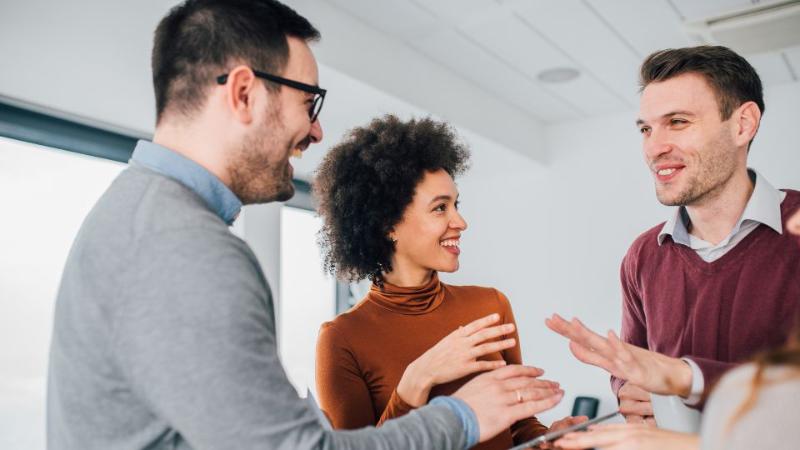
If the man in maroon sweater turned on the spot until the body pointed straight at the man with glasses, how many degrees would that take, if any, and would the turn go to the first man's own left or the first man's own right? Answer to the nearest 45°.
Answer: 0° — they already face them

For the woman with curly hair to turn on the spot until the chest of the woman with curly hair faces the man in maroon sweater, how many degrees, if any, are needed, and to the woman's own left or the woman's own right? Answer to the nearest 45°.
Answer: approximately 45° to the woman's own left

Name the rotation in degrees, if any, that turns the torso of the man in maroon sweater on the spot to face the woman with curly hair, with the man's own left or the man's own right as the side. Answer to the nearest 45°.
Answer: approximately 45° to the man's own right

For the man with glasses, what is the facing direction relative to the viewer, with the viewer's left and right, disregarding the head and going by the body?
facing away from the viewer and to the right of the viewer

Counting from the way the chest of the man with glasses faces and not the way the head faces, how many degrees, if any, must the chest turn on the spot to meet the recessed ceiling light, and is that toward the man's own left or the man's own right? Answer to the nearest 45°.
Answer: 0° — they already face it

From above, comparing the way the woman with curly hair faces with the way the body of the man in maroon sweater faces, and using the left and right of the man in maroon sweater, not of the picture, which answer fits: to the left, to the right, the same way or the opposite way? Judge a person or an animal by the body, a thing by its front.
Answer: to the left

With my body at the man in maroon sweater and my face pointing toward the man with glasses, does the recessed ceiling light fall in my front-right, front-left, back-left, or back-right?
back-right

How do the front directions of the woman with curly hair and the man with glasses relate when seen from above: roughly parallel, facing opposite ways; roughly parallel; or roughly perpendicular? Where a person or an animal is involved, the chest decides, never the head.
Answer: roughly perpendicular

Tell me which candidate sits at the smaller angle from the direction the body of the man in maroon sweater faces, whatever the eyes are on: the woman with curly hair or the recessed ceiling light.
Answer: the woman with curly hair

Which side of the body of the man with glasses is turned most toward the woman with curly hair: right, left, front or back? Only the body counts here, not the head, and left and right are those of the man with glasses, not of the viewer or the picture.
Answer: front

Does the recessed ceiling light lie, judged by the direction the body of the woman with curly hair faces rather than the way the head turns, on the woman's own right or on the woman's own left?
on the woman's own left

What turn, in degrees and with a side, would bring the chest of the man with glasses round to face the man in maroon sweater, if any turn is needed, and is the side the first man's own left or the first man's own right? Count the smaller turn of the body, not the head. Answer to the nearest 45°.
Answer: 0° — they already face them

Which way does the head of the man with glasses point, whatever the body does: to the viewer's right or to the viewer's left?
to the viewer's right

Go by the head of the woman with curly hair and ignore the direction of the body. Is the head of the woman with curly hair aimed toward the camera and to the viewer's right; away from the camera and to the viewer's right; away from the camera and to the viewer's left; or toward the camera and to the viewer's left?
toward the camera and to the viewer's right

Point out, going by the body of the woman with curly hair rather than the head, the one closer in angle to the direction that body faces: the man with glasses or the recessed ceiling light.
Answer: the man with glasses

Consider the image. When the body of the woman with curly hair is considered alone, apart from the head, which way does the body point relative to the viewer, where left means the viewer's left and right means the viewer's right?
facing the viewer and to the right of the viewer

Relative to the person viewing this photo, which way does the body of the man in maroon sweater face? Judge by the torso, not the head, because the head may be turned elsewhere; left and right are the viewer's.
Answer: facing the viewer and to the left of the viewer
